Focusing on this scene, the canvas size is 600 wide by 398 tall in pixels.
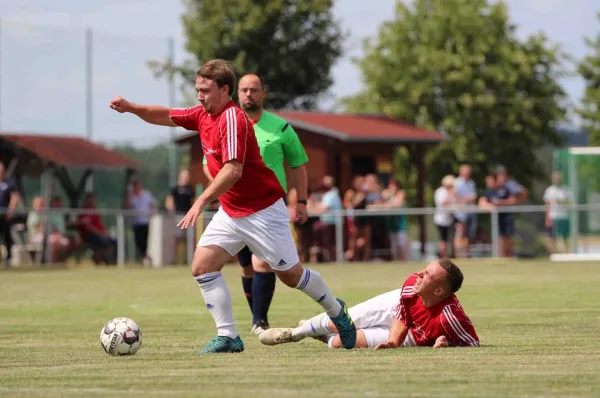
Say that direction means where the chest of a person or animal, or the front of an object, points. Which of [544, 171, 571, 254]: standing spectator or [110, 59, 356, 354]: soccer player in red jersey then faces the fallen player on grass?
the standing spectator

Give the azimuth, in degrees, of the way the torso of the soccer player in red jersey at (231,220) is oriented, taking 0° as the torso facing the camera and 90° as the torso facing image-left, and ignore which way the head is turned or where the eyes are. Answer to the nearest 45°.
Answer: approximately 45°

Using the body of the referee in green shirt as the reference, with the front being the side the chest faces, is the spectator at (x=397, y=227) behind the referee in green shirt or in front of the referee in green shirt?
behind

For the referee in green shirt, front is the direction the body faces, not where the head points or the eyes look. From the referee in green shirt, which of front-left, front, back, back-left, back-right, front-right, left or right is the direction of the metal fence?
back

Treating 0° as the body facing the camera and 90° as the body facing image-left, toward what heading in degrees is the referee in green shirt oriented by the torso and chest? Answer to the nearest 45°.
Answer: approximately 0°

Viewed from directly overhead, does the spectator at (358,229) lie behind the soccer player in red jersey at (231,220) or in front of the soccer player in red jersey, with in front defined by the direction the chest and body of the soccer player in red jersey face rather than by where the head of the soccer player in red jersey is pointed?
behind

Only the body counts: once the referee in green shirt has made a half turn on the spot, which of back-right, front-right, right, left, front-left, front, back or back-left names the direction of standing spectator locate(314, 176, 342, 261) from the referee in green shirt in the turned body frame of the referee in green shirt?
front

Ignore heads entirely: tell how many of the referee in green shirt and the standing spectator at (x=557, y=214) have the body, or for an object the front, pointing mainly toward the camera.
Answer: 2

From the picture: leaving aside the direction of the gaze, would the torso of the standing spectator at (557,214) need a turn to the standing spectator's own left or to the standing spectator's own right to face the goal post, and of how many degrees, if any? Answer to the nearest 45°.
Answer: approximately 135° to the standing spectator's own left

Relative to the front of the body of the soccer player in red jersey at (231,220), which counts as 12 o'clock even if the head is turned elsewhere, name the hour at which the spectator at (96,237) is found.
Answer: The spectator is roughly at 4 o'clock from the soccer player in red jersey.

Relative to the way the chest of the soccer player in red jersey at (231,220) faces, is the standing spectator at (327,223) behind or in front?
behind
